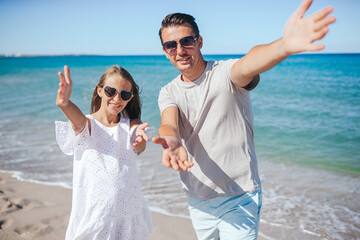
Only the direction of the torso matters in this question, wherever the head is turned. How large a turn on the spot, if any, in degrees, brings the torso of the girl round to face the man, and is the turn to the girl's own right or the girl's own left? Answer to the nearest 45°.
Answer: approximately 45° to the girl's own left

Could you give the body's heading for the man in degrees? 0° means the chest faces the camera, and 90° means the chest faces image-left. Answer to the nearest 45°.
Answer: approximately 0°

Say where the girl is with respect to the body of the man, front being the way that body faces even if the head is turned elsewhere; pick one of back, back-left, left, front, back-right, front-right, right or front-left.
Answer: right

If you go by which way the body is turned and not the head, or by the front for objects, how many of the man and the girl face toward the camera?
2
